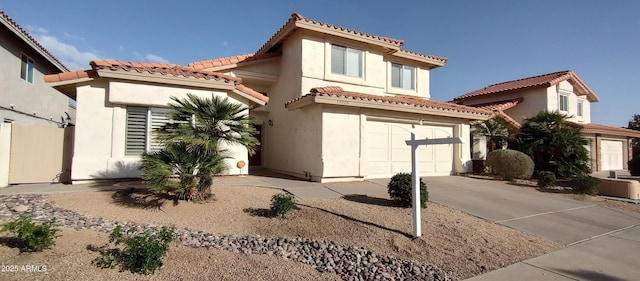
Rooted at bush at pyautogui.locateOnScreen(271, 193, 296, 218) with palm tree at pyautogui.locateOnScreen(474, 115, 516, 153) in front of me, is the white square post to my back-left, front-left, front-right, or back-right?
front-right

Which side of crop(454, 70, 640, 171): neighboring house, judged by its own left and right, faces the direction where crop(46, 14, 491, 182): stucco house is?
right

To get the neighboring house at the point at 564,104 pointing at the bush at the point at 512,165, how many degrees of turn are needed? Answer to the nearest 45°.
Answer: approximately 45° to its right

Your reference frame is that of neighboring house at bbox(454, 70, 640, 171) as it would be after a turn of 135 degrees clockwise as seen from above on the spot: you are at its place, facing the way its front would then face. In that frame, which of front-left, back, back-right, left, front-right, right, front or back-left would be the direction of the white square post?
left

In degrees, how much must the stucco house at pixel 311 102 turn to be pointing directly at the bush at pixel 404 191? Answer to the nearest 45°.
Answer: approximately 45° to its right

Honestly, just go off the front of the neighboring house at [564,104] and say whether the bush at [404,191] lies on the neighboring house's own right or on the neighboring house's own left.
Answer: on the neighboring house's own right

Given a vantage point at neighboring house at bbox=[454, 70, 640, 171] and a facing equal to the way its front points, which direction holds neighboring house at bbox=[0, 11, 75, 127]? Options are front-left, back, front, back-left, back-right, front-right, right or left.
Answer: right

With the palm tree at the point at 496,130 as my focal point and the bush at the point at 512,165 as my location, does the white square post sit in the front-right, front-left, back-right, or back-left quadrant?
back-left

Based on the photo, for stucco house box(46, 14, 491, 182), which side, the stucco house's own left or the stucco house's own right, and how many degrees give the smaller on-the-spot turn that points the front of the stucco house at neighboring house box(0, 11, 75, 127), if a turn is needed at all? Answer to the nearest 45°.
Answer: approximately 135° to the stucco house's own right

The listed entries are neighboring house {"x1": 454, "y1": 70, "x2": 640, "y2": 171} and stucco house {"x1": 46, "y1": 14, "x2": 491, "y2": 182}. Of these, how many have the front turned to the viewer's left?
0

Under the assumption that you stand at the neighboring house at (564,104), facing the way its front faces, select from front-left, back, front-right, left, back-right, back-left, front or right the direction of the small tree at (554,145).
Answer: front-right

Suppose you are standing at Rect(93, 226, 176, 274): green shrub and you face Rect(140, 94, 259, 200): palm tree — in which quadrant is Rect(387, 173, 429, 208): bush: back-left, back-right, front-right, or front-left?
front-right

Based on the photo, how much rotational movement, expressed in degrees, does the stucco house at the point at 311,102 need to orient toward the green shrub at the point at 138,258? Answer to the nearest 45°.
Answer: approximately 45° to its right

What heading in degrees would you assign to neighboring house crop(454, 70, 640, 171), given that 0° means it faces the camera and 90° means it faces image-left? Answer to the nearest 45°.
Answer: approximately 315°

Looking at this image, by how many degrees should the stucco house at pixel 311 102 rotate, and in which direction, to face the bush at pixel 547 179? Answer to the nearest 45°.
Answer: approximately 45° to its left

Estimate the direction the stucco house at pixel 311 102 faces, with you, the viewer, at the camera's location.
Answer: facing the viewer and to the right of the viewer
